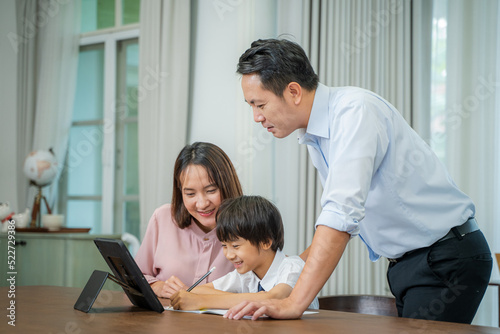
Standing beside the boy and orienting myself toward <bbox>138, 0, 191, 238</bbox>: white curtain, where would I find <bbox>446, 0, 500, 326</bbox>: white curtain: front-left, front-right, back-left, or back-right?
front-right

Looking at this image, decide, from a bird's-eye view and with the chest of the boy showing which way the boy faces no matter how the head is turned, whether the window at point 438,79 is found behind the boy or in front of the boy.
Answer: behind

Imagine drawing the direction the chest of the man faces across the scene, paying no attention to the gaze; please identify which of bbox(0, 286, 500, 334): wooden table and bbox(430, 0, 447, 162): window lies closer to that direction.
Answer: the wooden table

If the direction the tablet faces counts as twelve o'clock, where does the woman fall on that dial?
The woman is roughly at 11 o'clock from the tablet.

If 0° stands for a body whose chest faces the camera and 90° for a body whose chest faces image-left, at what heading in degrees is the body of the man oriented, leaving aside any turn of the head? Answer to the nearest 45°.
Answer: approximately 90°

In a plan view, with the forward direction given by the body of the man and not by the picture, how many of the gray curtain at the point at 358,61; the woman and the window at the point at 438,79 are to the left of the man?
0

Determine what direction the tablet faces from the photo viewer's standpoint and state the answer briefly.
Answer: facing away from the viewer and to the right of the viewer

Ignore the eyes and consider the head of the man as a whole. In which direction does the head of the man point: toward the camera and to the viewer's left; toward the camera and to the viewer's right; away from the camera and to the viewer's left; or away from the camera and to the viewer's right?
toward the camera and to the viewer's left

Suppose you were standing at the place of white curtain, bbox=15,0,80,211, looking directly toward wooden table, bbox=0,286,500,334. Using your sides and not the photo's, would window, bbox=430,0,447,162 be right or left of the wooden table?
left

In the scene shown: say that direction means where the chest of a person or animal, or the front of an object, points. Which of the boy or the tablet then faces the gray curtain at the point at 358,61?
the tablet

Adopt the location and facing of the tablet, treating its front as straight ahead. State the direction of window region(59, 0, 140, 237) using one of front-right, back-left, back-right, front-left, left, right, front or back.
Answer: front-left

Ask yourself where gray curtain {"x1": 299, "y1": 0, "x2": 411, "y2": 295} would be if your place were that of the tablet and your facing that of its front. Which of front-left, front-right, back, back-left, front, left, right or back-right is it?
front

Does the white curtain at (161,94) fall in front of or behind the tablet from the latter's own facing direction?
in front

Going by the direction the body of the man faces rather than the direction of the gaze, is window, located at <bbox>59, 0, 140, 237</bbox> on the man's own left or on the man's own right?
on the man's own right

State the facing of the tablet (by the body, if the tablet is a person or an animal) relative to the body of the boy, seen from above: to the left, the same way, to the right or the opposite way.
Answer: the opposite way
